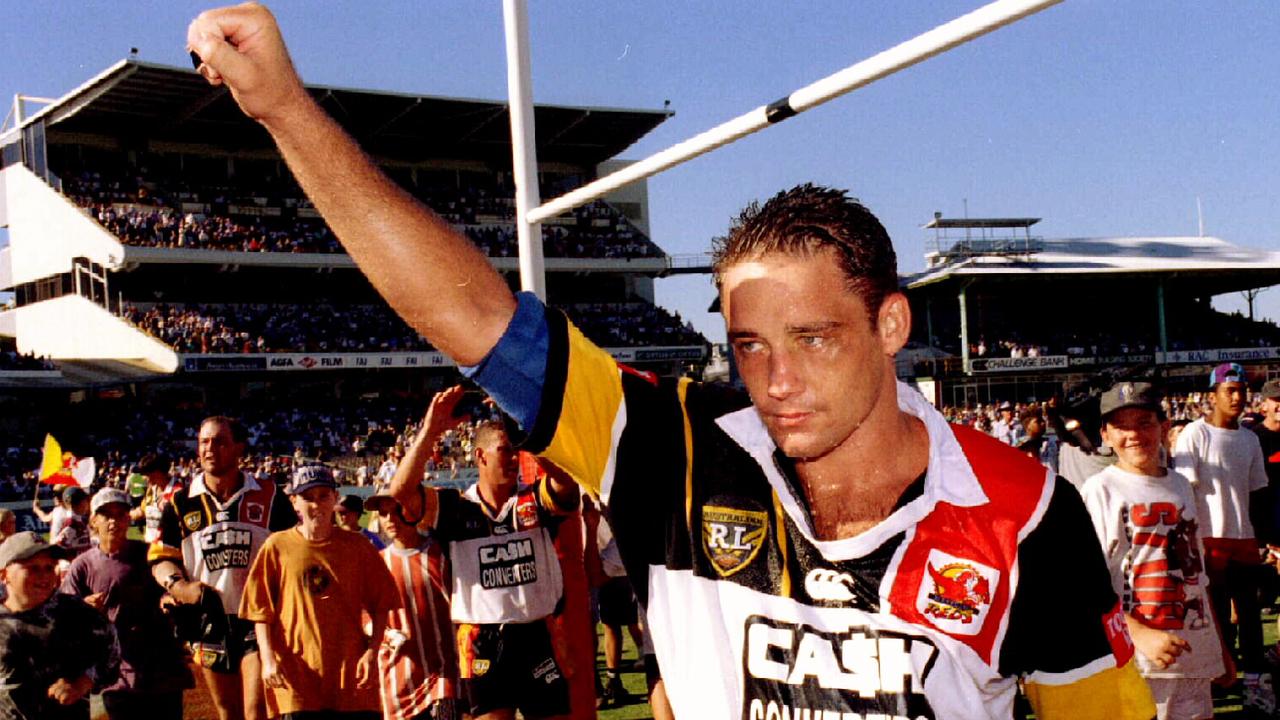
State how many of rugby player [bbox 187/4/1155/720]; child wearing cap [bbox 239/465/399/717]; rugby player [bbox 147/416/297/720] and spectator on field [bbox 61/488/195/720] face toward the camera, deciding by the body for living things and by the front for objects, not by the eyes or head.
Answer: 4

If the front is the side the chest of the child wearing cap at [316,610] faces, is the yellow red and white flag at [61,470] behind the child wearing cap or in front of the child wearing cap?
behind

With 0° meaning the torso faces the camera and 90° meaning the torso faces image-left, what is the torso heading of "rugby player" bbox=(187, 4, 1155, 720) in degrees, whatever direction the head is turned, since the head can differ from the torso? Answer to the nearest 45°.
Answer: approximately 0°

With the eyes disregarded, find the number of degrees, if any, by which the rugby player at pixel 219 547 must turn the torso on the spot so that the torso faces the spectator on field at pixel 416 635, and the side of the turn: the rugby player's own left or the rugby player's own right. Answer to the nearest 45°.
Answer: approximately 45° to the rugby player's own left

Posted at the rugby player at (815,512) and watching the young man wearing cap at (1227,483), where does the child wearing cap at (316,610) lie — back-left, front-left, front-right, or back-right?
front-left

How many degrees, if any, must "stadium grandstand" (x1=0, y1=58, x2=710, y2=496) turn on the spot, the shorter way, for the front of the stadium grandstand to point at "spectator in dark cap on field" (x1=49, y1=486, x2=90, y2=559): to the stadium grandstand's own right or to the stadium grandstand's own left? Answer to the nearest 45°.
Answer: approximately 45° to the stadium grandstand's own right

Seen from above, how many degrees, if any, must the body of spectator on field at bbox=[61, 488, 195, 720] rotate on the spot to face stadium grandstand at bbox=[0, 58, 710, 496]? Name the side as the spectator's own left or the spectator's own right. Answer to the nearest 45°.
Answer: approximately 180°

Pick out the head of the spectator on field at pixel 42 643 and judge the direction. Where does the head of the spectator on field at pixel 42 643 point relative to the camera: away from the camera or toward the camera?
toward the camera

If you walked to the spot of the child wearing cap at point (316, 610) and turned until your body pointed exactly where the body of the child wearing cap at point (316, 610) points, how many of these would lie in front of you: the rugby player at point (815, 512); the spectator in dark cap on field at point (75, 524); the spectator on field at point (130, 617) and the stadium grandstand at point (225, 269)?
1

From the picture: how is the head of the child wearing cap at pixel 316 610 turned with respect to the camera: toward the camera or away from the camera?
toward the camera

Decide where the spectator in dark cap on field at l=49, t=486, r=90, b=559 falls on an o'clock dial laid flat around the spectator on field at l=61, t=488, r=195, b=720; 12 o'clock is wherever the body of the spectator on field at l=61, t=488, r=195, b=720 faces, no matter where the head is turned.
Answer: the spectator in dark cap on field at l=49, t=486, r=90, b=559 is roughly at 6 o'clock from the spectator on field at l=61, t=488, r=195, b=720.

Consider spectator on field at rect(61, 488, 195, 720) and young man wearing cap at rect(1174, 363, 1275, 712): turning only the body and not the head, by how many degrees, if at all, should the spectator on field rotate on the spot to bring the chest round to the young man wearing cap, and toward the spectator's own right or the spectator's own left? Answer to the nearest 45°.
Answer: approximately 45° to the spectator's own left

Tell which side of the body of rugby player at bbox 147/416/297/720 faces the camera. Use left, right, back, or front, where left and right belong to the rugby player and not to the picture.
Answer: front

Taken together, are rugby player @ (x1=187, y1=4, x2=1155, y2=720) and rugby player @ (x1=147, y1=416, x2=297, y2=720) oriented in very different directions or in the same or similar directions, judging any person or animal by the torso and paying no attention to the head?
same or similar directions

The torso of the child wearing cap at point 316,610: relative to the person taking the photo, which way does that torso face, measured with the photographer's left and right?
facing the viewer

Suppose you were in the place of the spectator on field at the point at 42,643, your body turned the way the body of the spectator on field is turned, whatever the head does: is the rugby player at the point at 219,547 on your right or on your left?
on your left

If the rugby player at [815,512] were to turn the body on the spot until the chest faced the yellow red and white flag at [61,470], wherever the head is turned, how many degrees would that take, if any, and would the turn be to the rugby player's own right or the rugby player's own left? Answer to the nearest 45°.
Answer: approximately 135° to the rugby player's own right

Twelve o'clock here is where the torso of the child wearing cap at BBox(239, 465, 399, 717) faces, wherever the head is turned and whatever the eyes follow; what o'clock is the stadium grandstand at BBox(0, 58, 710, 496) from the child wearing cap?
The stadium grandstand is roughly at 6 o'clock from the child wearing cap.

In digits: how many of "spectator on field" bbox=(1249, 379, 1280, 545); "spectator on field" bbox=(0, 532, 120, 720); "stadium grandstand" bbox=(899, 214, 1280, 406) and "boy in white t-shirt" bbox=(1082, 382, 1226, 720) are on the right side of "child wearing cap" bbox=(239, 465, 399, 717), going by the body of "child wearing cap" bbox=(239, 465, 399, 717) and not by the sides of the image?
1

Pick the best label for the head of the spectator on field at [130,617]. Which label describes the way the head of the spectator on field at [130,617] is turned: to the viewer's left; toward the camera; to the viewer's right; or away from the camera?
toward the camera

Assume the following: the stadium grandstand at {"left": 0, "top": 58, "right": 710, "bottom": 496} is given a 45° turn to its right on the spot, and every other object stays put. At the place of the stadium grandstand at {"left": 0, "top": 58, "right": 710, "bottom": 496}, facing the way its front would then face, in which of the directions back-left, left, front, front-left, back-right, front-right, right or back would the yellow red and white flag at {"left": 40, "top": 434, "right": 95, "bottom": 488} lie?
front
